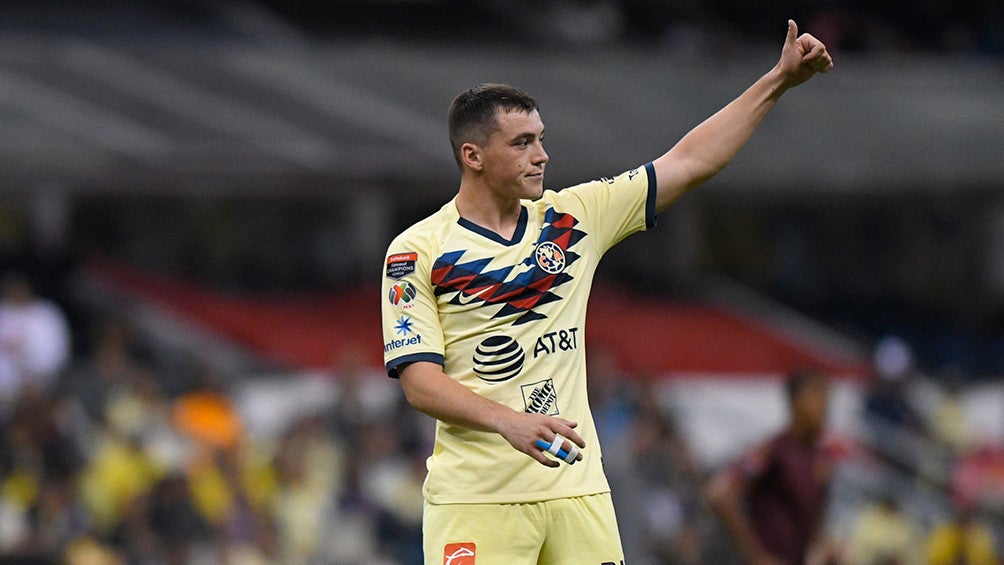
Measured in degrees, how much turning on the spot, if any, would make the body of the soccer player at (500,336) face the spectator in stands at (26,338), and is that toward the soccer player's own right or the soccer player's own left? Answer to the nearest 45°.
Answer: approximately 180°

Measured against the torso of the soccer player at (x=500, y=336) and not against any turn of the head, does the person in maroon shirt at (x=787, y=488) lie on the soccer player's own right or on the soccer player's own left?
on the soccer player's own left

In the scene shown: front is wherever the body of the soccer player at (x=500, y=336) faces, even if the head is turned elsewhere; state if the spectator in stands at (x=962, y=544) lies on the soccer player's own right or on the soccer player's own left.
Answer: on the soccer player's own left

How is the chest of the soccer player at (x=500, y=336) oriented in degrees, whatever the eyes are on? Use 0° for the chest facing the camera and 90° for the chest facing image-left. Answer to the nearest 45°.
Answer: approximately 315°

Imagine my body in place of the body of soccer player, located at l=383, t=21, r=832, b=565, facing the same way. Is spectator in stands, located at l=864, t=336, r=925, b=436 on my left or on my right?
on my left
